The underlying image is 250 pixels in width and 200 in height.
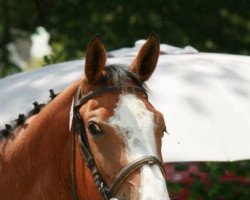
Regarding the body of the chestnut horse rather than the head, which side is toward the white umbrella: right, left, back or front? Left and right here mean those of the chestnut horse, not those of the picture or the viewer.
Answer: left
